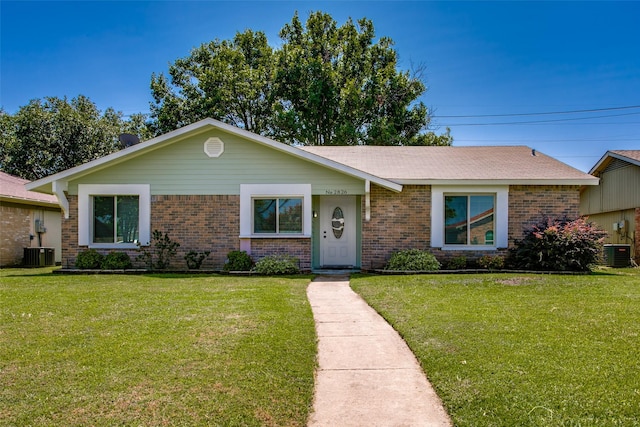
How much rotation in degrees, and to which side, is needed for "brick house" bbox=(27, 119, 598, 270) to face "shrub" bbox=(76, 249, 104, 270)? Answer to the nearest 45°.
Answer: approximately 90° to its right

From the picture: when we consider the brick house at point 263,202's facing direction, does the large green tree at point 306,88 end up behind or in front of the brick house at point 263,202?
behind

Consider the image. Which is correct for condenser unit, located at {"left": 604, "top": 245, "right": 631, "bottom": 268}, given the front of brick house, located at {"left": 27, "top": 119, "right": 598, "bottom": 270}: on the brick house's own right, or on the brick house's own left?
on the brick house's own left

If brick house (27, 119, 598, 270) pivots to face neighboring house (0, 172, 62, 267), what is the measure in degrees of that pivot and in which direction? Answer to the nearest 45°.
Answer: approximately 135° to its right

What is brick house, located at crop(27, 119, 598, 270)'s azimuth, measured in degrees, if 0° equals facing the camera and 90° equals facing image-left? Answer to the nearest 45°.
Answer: approximately 0°

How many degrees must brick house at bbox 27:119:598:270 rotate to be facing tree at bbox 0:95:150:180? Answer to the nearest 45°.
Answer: approximately 135° to its right

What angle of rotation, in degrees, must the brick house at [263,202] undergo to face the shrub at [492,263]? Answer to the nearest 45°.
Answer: approximately 90° to its left
